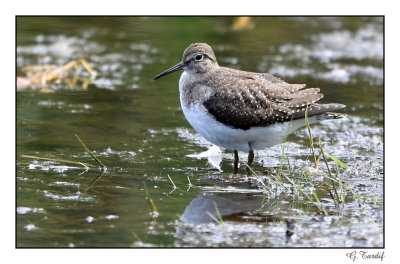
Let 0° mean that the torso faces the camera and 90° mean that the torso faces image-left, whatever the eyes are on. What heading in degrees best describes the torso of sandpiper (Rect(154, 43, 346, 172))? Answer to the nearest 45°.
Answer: approximately 90°
